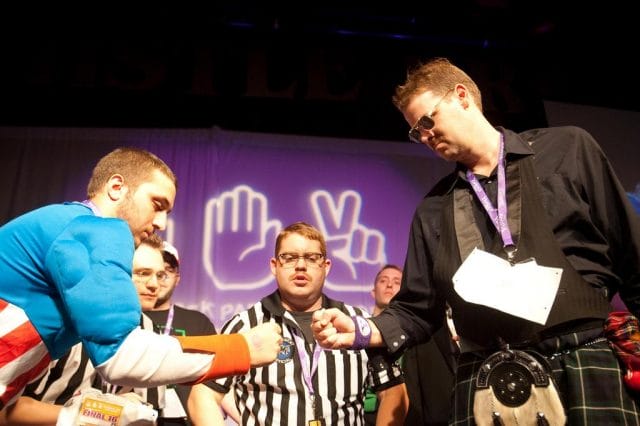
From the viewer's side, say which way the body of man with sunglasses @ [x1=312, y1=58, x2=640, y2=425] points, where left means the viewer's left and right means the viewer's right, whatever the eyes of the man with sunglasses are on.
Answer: facing the viewer and to the left of the viewer

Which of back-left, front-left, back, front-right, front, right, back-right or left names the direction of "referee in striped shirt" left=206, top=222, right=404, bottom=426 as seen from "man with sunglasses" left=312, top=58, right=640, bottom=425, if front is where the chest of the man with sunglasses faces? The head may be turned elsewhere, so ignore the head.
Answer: right

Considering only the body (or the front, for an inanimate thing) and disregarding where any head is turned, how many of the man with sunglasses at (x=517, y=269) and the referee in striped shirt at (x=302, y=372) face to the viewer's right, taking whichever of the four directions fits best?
0

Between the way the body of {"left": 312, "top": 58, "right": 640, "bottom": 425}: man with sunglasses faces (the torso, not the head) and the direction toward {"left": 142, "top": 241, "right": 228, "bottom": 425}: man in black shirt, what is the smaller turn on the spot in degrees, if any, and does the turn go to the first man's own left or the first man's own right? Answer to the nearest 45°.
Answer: approximately 90° to the first man's own right

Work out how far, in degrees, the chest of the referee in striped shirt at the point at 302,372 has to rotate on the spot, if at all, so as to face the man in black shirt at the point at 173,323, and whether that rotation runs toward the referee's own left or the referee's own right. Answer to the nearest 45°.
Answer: approximately 135° to the referee's own right

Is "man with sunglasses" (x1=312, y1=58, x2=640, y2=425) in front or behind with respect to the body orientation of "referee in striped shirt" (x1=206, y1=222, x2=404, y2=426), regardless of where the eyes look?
in front

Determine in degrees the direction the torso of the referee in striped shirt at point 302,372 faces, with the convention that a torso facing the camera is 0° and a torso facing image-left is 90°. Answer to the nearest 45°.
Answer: approximately 0°

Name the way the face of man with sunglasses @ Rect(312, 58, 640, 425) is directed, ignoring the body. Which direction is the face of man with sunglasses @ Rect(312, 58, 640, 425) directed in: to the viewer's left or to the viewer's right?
to the viewer's left

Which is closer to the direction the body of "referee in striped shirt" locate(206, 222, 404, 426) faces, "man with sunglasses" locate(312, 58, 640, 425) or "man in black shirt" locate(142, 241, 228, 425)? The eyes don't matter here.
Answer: the man with sunglasses
